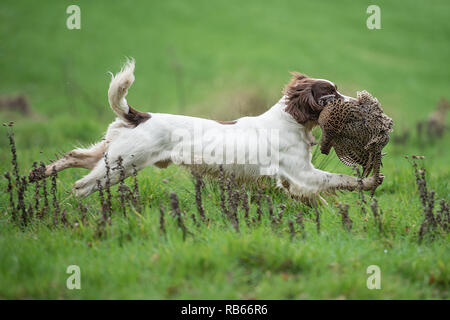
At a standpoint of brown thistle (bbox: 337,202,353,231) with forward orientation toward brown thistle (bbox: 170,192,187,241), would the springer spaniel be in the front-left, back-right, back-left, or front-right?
front-right

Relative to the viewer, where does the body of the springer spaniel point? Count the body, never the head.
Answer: to the viewer's right

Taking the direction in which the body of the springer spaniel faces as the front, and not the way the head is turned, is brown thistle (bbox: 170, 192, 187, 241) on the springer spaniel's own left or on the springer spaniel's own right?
on the springer spaniel's own right

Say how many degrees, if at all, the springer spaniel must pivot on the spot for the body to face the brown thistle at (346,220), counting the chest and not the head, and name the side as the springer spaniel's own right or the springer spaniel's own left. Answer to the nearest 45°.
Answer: approximately 45° to the springer spaniel's own right
